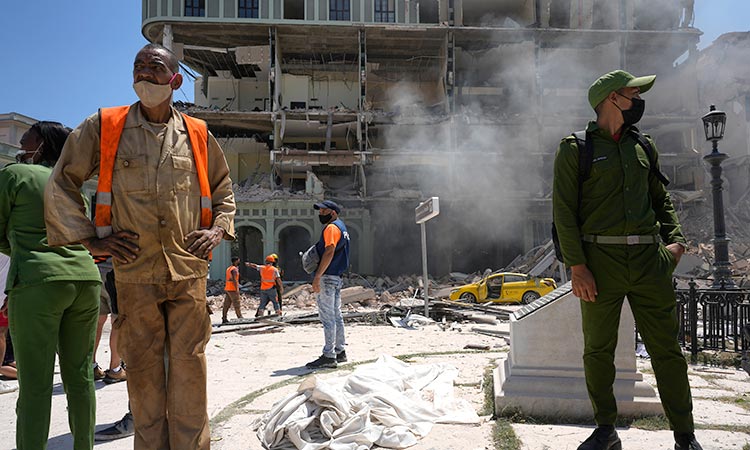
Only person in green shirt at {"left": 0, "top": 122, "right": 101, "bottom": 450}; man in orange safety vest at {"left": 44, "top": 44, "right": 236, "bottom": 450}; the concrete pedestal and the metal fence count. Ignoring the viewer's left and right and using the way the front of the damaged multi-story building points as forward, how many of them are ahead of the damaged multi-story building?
4

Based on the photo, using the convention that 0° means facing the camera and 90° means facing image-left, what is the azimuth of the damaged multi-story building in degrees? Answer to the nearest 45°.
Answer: approximately 0°

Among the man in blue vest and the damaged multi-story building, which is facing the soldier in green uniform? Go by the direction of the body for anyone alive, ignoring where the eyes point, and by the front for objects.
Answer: the damaged multi-story building

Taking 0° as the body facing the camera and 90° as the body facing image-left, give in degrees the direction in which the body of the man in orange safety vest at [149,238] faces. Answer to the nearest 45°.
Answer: approximately 0°

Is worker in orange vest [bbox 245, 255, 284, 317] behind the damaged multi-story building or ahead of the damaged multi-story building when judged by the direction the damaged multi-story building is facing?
ahead

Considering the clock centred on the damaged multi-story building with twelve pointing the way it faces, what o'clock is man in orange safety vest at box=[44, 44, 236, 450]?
The man in orange safety vest is roughly at 12 o'clock from the damaged multi-story building.

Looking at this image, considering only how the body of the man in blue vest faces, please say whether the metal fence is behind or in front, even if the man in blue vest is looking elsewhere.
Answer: behind

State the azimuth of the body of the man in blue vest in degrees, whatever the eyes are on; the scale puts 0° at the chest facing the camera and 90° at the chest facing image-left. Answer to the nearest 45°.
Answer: approximately 90°

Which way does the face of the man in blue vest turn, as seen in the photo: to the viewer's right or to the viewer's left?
to the viewer's left
